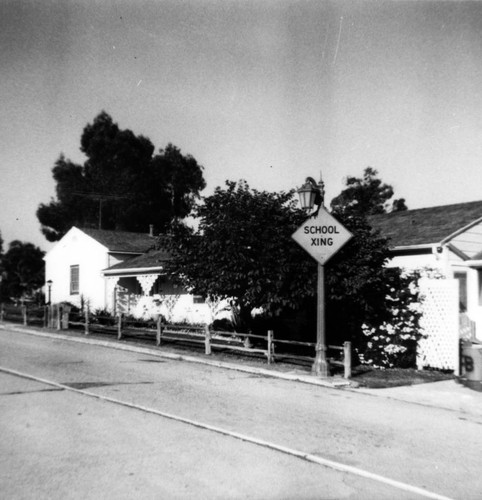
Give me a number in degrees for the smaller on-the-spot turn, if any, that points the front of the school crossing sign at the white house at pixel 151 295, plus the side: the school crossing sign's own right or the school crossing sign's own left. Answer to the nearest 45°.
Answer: approximately 135° to the school crossing sign's own right

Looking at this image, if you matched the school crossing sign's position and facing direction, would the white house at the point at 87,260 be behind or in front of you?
behind

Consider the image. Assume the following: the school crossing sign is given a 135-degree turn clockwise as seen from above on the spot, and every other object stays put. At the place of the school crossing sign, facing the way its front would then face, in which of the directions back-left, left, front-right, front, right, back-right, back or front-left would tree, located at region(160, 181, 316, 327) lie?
front

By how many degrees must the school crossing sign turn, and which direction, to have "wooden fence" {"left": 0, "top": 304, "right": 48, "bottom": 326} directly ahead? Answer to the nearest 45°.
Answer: approximately 135° to its right

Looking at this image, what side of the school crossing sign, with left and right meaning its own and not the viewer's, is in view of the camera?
front

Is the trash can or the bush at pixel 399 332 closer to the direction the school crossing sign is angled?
the trash can

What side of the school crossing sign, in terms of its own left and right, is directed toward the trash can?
left

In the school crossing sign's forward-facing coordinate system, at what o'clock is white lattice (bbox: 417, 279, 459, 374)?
The white lattice is roughly at 8 o'clock from the school crossing sign.

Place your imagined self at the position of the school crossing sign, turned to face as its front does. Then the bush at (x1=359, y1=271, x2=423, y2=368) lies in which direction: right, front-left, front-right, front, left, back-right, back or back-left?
back-left

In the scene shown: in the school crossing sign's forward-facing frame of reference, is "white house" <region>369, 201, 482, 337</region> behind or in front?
behind
